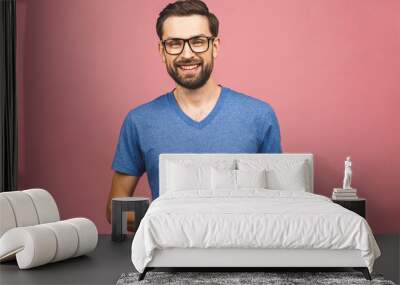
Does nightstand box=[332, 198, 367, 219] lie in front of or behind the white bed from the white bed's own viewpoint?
behind

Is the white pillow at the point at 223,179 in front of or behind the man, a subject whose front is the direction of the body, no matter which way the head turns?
in front

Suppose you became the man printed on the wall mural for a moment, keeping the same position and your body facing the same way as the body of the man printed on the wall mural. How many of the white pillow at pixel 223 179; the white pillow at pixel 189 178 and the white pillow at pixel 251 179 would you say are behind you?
0

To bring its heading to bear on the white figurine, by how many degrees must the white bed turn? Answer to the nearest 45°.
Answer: approximately 135° to its left

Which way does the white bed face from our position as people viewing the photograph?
facing the viewer
